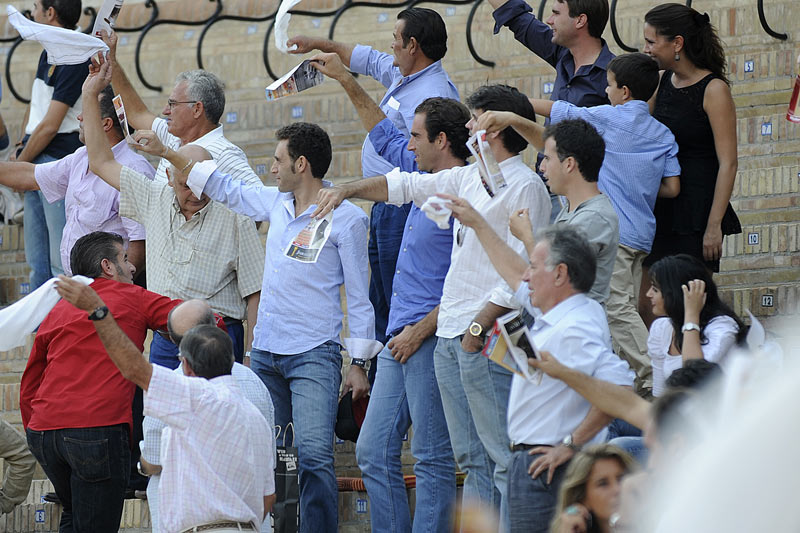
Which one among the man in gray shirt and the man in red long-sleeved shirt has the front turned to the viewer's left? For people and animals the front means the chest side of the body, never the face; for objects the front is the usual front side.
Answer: the man in gray shirt

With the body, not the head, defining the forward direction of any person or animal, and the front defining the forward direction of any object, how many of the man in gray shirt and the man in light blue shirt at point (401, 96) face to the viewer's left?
2

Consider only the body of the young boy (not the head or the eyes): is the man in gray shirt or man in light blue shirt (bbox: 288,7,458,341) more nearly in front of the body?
the man in light blue shirt

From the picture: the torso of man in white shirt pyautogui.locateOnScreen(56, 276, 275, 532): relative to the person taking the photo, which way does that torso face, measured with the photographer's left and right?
facing away from the viewer and to the left of the viewer

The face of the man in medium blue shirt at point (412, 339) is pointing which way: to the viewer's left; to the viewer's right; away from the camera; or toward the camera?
to the viewer's left

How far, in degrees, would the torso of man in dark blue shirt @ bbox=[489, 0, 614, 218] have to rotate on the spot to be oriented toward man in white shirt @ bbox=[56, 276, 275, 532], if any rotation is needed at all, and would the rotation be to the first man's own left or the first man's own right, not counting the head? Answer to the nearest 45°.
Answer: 0° — they already face them

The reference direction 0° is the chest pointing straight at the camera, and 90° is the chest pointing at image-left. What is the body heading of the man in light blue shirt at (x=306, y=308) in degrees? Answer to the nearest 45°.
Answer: approximately 45°

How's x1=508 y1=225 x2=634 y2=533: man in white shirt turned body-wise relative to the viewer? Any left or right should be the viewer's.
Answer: facing to the left of the viewer

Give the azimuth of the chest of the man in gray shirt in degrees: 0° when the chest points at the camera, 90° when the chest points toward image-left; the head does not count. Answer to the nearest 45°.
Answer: approximately 90°

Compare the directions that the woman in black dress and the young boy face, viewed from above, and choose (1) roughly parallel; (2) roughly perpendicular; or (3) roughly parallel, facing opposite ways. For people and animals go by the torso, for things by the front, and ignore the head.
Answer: roughly perpendicular

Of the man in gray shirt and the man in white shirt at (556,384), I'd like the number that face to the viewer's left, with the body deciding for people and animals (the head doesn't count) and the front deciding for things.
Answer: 2

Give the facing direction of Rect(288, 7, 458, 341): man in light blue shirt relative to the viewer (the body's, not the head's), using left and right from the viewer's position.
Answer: facing to the left of the viewer

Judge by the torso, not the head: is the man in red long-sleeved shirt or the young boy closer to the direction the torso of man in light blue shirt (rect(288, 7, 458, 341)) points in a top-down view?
the man in red long-sleeved shirt

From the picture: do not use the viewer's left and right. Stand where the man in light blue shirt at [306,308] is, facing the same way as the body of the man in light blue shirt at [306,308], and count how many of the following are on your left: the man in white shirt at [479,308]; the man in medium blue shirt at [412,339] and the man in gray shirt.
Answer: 3

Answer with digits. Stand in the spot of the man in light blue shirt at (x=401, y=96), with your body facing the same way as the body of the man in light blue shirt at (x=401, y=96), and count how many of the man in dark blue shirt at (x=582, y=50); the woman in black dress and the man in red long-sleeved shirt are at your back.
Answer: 2

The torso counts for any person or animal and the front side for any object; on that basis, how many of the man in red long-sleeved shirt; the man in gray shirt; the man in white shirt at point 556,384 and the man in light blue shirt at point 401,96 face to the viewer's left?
3

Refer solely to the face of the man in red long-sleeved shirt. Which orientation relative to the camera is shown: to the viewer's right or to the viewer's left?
to the viewer's right
